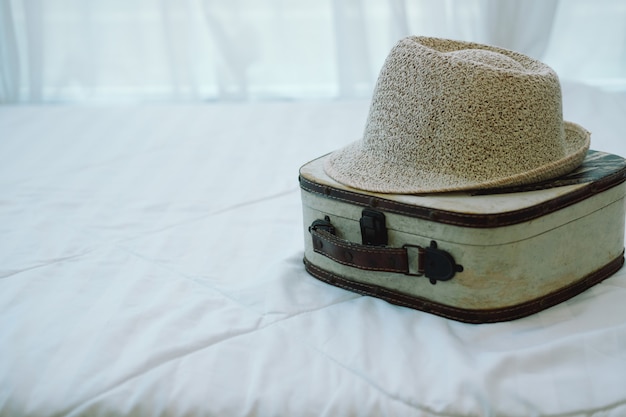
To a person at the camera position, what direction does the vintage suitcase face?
facing the viewer and to the left of the viewer
